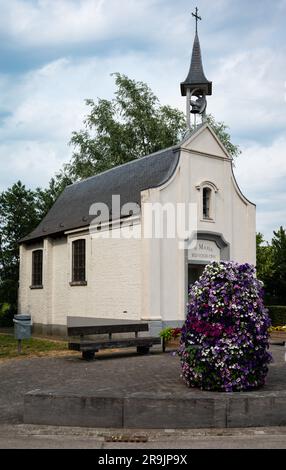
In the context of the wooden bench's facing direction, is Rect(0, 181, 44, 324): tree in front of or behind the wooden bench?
behind

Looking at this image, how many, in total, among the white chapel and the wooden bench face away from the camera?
0

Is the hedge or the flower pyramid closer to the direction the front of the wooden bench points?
the flower pyramid

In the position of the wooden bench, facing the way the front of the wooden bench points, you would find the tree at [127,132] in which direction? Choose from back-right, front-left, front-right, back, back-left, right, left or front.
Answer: back-left

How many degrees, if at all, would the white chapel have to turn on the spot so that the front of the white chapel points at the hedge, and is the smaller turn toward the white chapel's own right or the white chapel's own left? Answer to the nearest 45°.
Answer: approximately 90° to the white chapel's own left

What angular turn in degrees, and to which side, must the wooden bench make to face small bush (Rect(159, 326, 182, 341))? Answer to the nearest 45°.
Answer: approximately 90° to its left

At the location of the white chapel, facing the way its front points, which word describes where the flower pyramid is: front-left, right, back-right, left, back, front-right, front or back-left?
front-right

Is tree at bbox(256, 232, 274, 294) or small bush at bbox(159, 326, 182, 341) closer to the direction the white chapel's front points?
the small bush

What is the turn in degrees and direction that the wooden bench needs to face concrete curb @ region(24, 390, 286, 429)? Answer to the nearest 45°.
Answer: approximately 45° to its right

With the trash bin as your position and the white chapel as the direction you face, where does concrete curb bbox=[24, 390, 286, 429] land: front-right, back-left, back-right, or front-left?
back-right

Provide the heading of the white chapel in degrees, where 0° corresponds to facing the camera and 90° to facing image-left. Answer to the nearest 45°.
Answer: approximately 315°

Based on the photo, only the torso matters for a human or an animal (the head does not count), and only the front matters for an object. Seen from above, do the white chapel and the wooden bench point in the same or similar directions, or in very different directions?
same or similar directions
